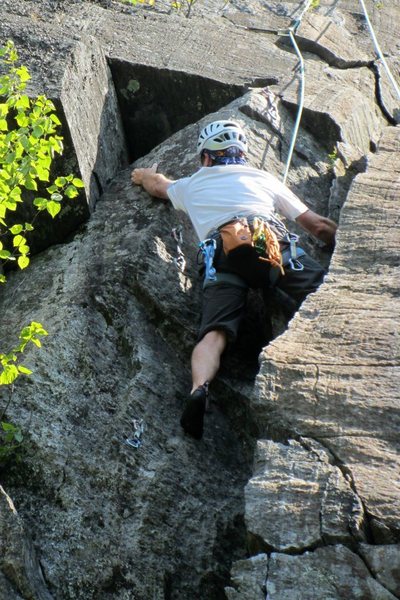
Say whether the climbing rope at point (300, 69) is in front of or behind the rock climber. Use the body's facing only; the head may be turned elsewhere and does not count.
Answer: in front

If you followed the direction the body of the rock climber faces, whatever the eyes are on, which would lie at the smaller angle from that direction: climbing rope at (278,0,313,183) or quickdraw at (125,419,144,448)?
the climbing rope

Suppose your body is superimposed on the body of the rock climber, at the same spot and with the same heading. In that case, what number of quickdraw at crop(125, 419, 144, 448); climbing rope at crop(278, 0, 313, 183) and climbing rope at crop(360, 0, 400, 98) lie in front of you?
2

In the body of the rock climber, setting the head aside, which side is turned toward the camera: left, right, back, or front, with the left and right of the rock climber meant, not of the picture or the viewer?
back

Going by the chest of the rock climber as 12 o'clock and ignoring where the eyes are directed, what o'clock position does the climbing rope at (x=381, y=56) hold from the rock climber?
The climbing rope is roughly at 2 o'clock from the rock climber.
